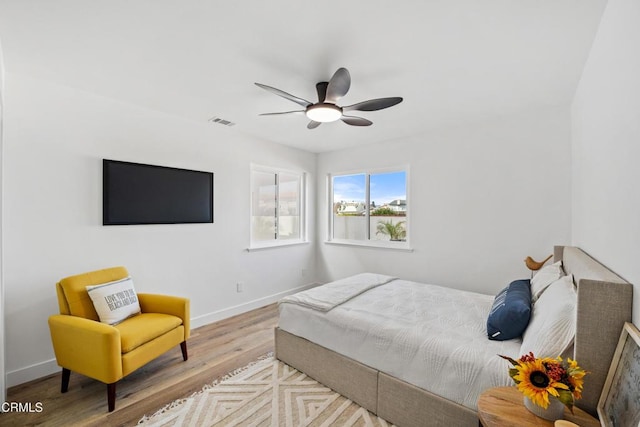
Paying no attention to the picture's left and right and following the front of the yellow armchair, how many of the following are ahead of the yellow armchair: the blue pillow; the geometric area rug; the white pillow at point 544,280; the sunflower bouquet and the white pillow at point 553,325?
5

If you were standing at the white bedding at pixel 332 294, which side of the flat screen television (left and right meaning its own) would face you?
front

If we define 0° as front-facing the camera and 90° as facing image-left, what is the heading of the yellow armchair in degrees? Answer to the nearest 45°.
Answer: approximately 315°

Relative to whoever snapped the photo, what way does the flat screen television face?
facing the viewer and to the right of the viewer

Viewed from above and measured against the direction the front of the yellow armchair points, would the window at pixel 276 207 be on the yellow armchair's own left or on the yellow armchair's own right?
on the yellow armchair's own left

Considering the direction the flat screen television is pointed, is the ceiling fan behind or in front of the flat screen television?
in front

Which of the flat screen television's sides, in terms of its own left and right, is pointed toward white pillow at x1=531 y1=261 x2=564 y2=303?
front

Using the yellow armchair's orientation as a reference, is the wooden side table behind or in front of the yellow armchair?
in front

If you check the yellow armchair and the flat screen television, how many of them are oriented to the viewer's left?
0

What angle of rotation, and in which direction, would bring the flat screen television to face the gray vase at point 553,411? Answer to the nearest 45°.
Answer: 0° — it already faces it
